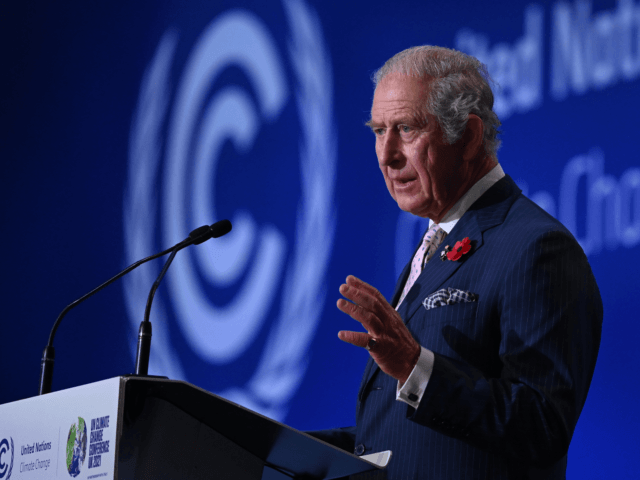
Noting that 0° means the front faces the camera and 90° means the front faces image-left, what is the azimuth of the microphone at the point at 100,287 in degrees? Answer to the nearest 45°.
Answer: approximately 270°

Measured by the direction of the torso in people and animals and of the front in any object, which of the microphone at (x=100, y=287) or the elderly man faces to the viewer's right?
the microphone

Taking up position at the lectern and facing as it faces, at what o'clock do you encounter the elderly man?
The elderly man is roughly at 7 o'clock from the lectern.

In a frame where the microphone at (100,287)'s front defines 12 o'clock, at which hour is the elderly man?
The elderly man is roughly at 1 o'clock from the microphone.

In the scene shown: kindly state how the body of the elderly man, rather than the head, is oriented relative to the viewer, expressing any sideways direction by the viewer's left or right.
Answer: facing the viewer and to the left of the viewer

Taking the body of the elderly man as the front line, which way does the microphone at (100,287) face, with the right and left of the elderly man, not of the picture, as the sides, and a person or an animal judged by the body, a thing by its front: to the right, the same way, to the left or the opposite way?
the opposite way

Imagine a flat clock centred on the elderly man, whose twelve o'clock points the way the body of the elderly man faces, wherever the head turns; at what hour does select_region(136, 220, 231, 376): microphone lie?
The microphone is roughly at 2 o'clock from the elderly man.

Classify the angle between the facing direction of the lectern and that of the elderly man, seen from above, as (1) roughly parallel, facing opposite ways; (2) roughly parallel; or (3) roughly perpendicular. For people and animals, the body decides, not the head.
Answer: roughly parallel

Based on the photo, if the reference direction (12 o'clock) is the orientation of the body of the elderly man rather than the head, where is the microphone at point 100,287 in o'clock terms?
The microphone is roughly at 2 o'clock from the elderly man.
